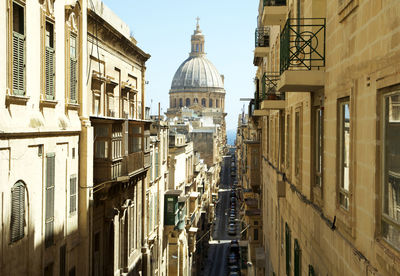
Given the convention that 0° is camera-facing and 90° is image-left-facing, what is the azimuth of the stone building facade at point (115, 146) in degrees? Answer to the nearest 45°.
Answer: approximately 315°

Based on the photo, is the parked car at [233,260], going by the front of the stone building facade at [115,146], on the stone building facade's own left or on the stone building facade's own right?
on the stone building facade's own left

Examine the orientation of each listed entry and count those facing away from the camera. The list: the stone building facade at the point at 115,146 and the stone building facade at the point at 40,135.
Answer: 0

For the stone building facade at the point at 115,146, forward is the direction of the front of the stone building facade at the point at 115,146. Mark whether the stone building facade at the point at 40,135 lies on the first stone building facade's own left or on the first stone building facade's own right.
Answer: on the first stone building facade's own right

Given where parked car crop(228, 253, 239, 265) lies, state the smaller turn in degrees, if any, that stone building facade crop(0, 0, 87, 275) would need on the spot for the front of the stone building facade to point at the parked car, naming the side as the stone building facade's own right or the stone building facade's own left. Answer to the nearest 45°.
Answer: approximately 90° to the stone building facade's own left

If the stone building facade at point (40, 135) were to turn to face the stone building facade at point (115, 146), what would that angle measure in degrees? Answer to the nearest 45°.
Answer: approximately 90° to its left

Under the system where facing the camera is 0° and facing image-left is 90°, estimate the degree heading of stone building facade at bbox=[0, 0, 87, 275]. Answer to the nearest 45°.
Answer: approximately 315°
